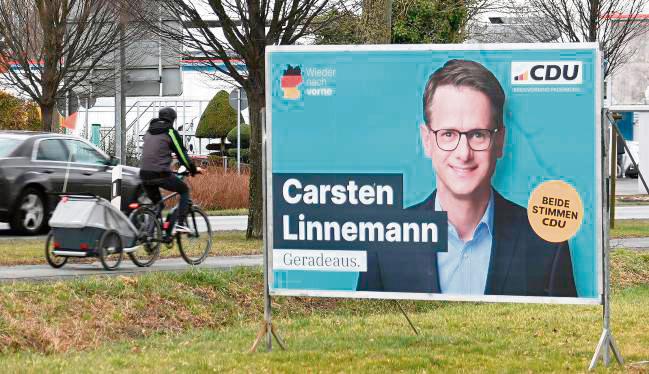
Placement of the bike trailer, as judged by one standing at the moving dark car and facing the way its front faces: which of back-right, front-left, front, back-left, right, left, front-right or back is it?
back-right

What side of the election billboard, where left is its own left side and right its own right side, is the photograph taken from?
front

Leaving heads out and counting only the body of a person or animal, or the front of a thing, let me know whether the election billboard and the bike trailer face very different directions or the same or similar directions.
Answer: very different directions

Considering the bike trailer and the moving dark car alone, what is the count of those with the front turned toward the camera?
0

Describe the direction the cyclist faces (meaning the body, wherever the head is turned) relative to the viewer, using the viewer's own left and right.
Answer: facing away from the viewer and to the right of the viewer

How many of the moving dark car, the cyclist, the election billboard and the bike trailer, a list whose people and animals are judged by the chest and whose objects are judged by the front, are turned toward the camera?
1

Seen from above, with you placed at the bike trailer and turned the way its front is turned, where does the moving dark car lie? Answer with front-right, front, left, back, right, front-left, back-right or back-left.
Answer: front-left

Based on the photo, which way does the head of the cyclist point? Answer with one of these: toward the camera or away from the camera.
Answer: away from the camera

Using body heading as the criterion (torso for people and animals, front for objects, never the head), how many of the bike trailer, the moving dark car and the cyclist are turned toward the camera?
0

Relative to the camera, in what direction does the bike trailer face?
facing away from the viewer and to the right of the viewer

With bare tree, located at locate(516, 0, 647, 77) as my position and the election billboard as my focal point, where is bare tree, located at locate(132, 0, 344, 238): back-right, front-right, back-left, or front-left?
front-right
